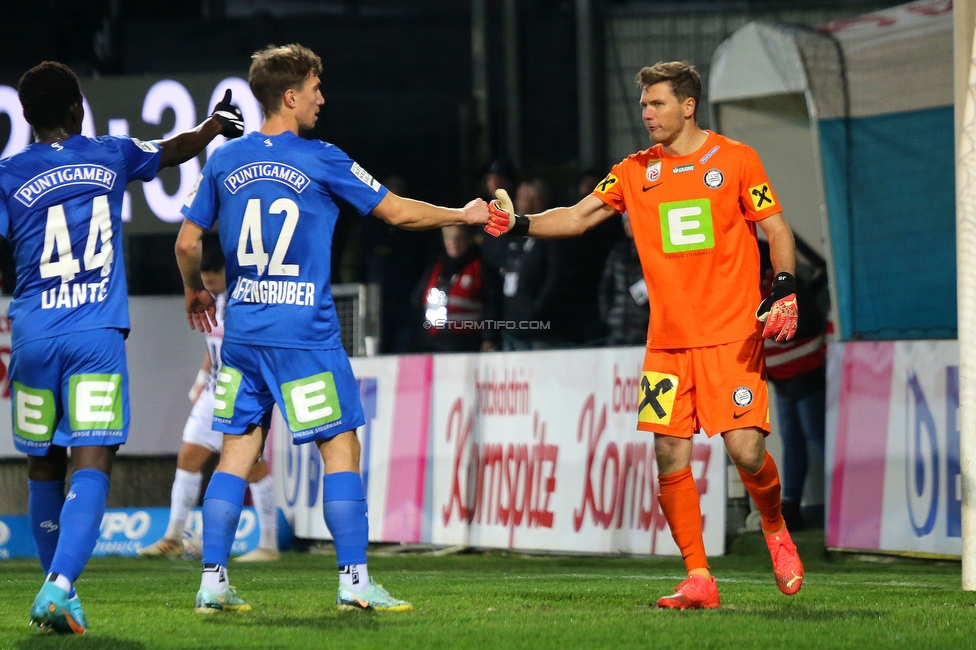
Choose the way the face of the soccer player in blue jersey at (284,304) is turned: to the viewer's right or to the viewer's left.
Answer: to the viewer's right

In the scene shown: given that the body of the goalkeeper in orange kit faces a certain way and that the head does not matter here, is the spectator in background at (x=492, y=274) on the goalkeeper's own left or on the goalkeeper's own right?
on the goalkeeper's own right

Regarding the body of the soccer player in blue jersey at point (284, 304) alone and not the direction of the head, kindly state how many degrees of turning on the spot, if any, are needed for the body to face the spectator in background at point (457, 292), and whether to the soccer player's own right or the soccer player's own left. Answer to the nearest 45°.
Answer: approximately 45° to the soccer player's own left

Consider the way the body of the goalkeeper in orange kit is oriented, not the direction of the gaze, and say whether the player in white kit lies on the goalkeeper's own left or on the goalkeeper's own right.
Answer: on the goalkeeper's own right

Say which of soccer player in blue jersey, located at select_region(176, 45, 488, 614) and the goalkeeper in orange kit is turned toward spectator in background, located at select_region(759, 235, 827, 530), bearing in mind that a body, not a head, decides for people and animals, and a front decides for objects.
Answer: the soccer player in blue jersey

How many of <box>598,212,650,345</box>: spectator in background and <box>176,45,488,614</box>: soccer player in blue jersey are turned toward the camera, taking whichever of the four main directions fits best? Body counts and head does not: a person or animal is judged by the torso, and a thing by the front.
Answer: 1

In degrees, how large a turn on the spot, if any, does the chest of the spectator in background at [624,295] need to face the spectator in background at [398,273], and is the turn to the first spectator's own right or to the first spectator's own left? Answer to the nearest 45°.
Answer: approximately 135° to the first spectator's own right

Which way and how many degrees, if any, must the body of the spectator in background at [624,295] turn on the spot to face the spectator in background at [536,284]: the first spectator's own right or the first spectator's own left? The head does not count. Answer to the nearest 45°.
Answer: approximately 135° to the first spectator's own right

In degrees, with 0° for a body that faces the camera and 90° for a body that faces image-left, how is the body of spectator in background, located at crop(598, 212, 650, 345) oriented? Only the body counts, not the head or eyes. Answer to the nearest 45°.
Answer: approximately 0°

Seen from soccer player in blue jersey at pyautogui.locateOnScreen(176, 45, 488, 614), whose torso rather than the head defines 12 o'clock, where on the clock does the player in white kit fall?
The player in white kit is roughly at 10 o'clock from the soccer player in blue jersey.

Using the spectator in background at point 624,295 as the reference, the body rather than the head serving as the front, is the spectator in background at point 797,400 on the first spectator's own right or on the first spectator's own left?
on the first spectator's own left

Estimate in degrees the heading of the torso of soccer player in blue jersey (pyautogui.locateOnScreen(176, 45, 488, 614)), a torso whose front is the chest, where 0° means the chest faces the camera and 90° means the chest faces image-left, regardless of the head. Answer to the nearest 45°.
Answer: approximately 225°
